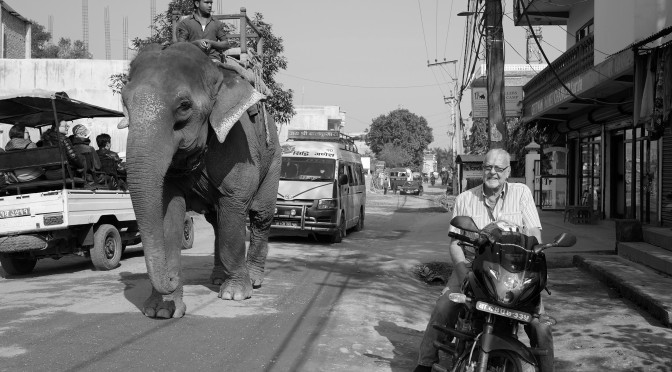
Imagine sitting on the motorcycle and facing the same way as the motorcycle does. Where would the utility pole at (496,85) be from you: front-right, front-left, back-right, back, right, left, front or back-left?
back

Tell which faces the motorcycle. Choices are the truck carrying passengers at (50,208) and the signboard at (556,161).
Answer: the signboard

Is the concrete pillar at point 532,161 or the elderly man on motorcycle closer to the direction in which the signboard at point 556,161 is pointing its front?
the elderly man on motorcycle

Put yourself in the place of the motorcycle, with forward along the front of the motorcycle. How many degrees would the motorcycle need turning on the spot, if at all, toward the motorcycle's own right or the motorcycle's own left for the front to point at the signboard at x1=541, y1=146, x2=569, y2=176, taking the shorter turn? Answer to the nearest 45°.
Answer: approximately 180°

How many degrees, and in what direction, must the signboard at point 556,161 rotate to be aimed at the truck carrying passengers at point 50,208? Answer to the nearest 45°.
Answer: approximately 45° to its right

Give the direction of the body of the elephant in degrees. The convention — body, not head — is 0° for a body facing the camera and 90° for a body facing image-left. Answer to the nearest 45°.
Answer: approximately 45°

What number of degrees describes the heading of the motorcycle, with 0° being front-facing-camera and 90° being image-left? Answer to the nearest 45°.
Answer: approximately 0°

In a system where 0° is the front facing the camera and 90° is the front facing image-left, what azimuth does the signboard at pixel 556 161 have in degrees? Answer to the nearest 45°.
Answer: approximately 0°
